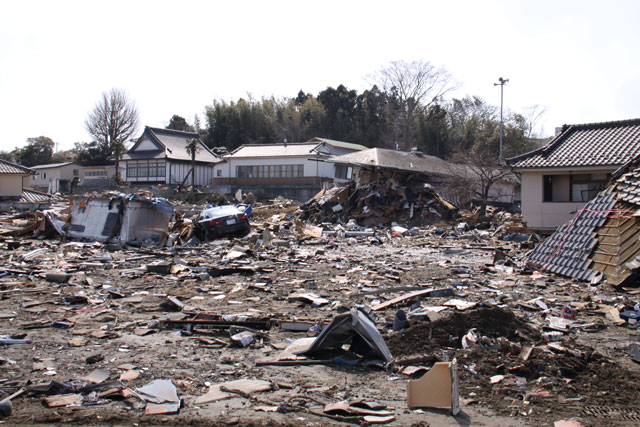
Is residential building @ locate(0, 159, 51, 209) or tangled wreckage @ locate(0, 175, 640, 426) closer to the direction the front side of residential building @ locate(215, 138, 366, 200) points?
the tangled wreckage

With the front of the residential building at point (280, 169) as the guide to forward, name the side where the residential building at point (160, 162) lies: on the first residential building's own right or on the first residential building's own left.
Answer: on the first residential building's own right

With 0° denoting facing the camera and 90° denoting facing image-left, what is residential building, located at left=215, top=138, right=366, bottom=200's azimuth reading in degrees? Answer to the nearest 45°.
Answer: approximately 0°

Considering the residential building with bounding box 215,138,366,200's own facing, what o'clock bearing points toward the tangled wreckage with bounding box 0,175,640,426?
The tangled wreckage is roughly at 12 o'clock from the residential building.

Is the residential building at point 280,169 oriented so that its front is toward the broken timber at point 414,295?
yes

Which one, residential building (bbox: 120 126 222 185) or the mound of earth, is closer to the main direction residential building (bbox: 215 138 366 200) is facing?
the mound of earth

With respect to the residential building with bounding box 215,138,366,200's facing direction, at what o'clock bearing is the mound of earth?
The mound of earth is roughly at 12 o'clock from the residential building.
